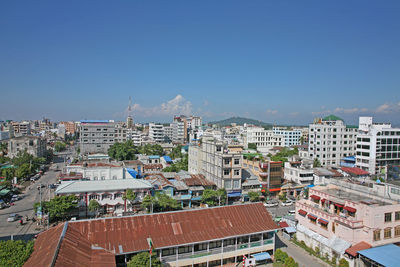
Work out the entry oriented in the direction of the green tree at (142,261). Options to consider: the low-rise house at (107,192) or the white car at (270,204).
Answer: the low-rise house

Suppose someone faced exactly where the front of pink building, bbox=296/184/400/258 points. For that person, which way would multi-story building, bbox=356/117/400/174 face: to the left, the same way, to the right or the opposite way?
to the left

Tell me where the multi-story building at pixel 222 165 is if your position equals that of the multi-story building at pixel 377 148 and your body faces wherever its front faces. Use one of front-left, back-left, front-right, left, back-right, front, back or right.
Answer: right

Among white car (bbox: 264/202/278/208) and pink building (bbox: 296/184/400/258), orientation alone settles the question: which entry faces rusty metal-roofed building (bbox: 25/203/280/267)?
the pink building

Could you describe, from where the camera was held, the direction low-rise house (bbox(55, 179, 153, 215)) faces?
facing the viewer

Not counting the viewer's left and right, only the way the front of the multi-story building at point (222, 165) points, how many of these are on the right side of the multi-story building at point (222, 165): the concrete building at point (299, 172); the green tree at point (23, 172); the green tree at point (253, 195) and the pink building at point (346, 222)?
1

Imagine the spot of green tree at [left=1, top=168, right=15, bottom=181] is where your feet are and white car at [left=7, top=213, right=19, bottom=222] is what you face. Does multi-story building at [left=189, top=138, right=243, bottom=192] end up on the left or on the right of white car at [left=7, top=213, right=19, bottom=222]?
left

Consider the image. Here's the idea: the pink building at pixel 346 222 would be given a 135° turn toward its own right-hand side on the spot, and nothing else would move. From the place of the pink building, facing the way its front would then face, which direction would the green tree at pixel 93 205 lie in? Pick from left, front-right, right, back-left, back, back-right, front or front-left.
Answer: left

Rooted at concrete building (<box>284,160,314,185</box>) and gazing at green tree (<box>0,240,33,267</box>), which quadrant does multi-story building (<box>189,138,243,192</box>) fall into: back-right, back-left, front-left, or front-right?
front-right

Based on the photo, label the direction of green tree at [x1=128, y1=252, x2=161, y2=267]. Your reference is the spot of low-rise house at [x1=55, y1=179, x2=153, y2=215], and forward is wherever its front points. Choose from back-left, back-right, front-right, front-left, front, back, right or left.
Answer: front

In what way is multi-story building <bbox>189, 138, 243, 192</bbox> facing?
toward the camera

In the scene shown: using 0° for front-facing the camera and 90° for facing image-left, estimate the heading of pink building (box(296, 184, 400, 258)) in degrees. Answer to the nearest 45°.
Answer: approximately 45°

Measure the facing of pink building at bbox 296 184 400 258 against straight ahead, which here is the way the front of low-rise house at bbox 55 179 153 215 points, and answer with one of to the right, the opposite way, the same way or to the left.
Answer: to the right
